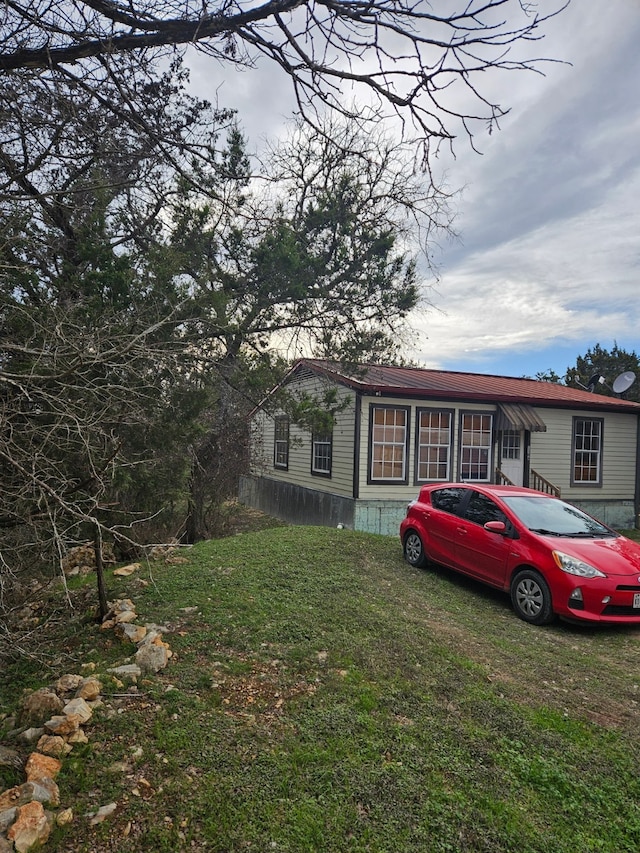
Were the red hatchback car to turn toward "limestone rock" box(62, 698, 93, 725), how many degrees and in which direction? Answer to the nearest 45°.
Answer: approximately 90° to its right

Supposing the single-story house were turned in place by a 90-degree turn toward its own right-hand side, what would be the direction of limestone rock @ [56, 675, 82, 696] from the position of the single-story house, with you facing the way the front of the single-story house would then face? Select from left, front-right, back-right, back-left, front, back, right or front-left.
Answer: front-left

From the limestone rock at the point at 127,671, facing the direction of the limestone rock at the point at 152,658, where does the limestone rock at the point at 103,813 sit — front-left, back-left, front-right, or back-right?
back-right

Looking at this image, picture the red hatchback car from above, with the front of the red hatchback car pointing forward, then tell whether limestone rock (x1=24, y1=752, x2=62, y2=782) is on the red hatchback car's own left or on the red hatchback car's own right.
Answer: on the red hatchback car's own right

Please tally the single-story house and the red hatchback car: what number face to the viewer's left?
0

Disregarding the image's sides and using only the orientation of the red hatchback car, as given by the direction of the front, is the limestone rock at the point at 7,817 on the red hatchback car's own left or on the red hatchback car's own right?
on the red hatchback car's own right

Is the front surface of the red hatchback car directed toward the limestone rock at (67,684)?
no

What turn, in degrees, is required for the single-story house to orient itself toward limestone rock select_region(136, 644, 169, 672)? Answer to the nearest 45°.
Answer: approximately 45° to its right

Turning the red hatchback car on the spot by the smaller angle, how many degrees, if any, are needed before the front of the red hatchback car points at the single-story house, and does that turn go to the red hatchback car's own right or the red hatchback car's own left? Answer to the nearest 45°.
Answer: approximately 135° to the red hatchback car's own left

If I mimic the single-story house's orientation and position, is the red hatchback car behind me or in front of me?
in front

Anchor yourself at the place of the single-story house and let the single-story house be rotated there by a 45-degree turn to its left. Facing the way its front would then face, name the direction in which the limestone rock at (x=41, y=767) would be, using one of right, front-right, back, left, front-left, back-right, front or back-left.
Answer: right

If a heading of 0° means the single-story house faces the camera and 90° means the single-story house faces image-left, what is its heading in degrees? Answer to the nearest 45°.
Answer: approximately 315°

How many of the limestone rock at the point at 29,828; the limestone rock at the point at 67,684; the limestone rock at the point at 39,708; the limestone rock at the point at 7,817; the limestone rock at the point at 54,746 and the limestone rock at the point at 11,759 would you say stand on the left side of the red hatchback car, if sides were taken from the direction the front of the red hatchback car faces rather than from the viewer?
0

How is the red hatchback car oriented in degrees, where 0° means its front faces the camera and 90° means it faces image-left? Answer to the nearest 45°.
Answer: approximately 315°
